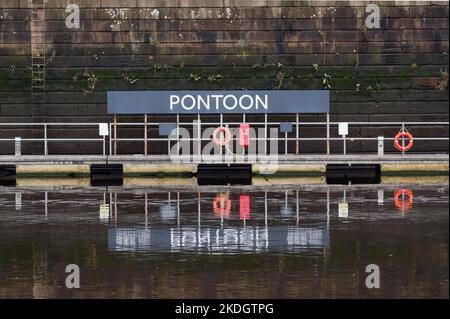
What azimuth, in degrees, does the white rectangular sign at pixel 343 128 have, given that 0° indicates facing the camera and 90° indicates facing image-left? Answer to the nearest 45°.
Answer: approximately 0°

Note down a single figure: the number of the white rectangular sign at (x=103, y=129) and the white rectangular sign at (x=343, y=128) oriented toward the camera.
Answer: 2

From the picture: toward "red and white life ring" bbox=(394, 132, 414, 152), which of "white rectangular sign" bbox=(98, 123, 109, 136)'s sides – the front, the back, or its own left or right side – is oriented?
left

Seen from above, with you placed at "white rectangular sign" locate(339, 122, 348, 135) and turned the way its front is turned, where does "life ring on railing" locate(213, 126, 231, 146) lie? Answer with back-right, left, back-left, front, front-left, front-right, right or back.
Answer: right

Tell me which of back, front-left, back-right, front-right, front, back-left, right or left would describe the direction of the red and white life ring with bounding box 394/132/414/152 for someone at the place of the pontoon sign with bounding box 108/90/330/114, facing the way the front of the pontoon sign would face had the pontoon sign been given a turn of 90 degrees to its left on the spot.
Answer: front

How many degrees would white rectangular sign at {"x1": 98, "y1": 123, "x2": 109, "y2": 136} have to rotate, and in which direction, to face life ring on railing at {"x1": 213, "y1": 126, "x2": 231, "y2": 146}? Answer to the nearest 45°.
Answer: approximately 90° to its left

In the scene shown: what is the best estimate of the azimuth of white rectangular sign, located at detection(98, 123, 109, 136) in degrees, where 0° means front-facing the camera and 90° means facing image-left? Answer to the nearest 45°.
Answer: approximately 0°

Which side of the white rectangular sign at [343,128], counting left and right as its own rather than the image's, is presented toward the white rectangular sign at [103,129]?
right
